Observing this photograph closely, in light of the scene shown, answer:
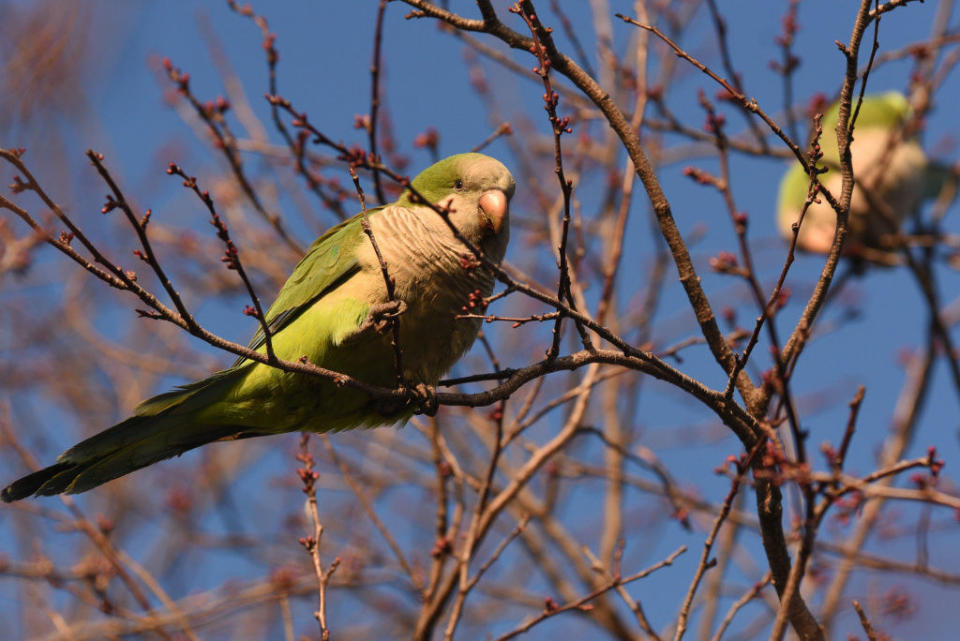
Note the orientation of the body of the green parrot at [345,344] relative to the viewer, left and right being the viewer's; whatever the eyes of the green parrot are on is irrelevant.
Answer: facing the viewer and to the right of the viewer
